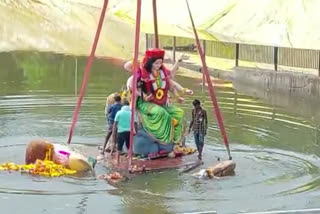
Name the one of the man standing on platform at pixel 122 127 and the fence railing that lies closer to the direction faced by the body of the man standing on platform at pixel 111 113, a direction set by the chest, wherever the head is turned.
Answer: the fence railing

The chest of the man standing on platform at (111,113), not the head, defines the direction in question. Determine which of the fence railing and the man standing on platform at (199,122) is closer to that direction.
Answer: the fence railing

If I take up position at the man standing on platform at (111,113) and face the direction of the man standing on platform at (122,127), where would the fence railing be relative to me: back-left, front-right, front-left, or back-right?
back-left

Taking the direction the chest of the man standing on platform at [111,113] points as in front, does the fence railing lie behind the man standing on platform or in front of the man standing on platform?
in front

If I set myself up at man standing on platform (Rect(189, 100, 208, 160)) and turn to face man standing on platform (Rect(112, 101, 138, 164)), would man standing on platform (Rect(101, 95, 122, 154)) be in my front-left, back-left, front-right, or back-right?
front-right

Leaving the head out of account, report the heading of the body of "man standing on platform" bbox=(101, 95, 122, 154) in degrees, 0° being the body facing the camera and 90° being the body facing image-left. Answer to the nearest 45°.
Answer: approximately 225°

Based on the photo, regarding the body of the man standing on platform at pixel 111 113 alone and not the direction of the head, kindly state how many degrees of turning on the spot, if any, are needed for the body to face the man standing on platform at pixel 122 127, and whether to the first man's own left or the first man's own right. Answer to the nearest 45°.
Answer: approximately 135° to the first man's own right

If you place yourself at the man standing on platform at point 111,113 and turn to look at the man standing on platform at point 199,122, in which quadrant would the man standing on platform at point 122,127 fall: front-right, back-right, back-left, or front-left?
front-right

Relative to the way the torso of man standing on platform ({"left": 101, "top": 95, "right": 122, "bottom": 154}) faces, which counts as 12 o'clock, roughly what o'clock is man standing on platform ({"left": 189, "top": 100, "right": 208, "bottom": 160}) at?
man standing on platform ({"left": 189, "top": 100, "right": 208, "bottom": 160}) is roughly at 2 o'clock from man standing on platform ({"left": 101, "top": 95, "right": 122, "bottom": 154}).

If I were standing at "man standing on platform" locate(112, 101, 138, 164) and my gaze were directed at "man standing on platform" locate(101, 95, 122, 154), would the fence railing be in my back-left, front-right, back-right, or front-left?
front-right
